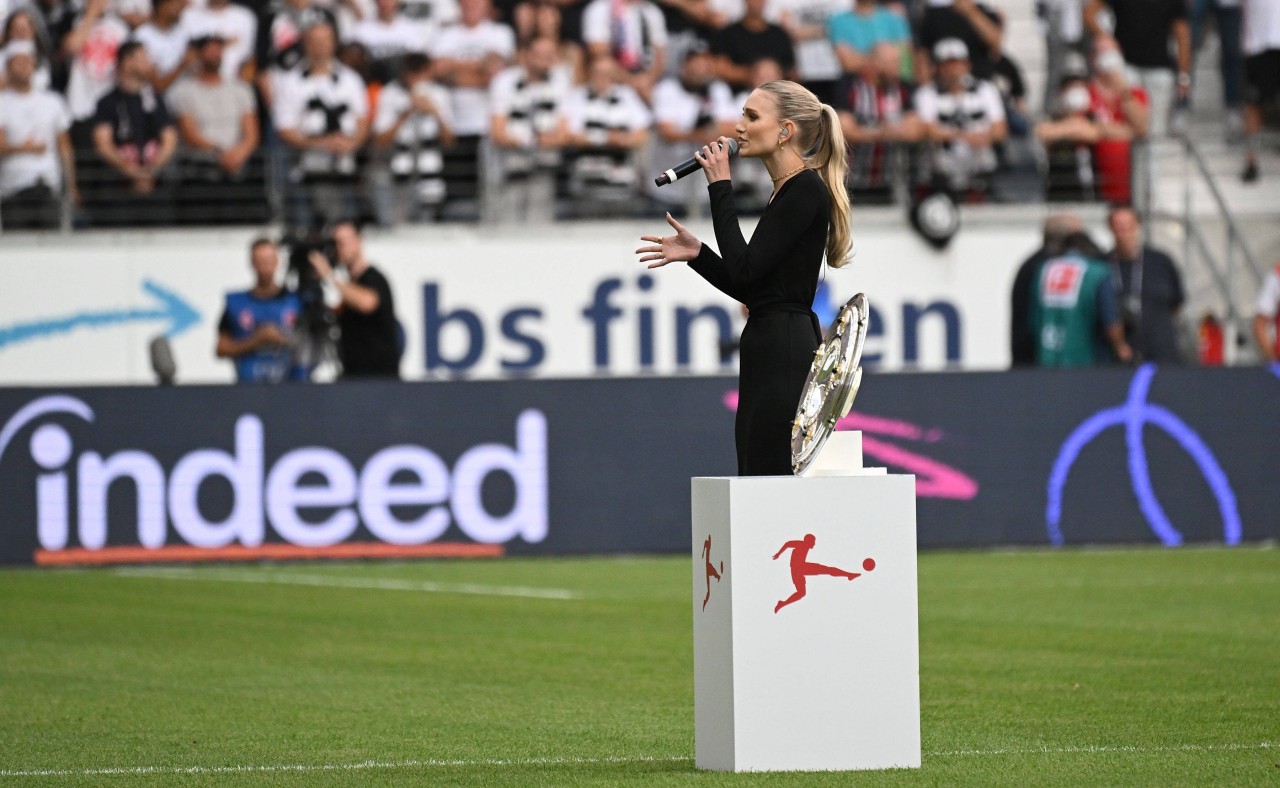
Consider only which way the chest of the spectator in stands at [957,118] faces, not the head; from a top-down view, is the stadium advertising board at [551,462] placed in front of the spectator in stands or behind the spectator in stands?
in front

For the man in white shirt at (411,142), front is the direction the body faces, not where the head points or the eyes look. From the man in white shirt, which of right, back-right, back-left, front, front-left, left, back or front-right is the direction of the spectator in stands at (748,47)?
left

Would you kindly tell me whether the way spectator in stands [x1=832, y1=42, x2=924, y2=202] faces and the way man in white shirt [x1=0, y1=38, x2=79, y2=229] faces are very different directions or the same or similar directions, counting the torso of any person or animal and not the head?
same or similar directions

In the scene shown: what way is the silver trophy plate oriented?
to the viewer's left

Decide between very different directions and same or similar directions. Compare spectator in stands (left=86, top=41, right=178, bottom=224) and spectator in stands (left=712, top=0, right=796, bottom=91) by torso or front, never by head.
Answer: same or similar directions

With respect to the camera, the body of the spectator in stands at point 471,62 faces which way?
toward the camera

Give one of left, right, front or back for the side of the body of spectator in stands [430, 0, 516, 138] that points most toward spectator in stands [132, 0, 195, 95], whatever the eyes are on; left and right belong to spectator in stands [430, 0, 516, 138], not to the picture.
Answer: right

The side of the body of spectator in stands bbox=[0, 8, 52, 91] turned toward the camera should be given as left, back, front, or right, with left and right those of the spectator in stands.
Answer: front

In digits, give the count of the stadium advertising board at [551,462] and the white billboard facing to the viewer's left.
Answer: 0

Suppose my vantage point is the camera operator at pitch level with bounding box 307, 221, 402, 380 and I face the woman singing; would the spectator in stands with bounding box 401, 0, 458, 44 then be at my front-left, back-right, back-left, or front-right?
back-left

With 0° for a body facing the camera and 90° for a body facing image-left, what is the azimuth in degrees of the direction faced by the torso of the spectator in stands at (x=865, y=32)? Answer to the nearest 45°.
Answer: approximately 0°

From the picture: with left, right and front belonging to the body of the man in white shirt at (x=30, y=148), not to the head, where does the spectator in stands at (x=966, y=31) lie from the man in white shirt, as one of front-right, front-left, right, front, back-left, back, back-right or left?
left

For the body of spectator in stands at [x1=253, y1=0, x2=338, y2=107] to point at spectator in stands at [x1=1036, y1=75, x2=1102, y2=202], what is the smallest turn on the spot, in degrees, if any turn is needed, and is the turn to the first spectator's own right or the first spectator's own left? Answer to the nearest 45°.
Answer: approximately 90° to the first spectator's own left

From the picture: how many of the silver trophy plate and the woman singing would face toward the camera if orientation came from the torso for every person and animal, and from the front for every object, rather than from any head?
0
